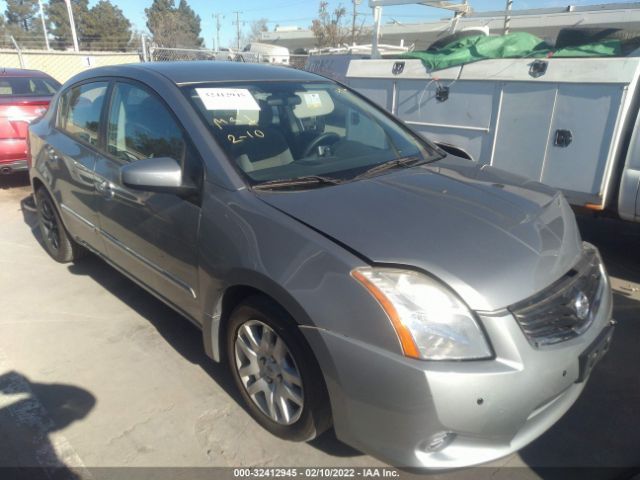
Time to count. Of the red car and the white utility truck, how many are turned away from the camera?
1

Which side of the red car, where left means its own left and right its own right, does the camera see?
back

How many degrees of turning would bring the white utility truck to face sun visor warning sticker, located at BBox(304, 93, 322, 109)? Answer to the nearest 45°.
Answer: approximately 90° to its right

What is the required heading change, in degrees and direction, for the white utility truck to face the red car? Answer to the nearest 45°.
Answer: approximately 135° to its right

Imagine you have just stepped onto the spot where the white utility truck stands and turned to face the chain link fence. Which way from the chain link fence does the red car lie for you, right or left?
left

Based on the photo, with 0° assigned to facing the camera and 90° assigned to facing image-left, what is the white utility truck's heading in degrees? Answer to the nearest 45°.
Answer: approximately 315°

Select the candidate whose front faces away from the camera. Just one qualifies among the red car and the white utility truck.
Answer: the red car

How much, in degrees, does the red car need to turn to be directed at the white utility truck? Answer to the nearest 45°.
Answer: approximately 135° to its right

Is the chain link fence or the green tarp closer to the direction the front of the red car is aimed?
the chain link fence

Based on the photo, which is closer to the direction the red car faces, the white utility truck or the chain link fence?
the chain link fence

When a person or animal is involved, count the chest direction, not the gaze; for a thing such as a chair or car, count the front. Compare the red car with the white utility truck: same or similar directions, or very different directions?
very different directions
